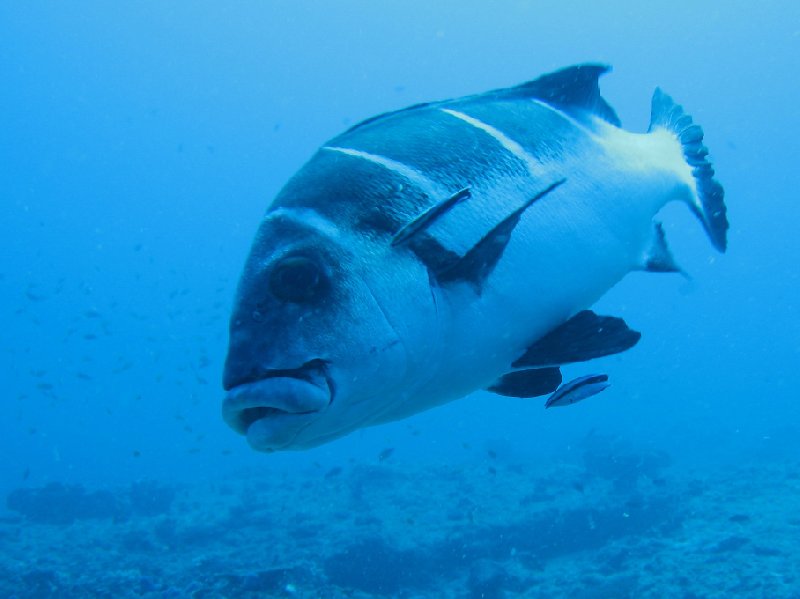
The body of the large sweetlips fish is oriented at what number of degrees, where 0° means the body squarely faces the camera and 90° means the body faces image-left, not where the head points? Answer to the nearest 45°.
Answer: approximately 45°

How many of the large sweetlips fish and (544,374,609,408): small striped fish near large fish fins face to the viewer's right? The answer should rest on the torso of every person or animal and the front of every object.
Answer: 0

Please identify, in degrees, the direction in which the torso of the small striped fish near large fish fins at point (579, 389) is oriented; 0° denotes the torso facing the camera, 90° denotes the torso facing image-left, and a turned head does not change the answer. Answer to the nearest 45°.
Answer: approximately 90°

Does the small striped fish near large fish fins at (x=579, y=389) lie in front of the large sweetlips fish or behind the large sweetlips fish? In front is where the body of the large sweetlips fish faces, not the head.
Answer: behind
